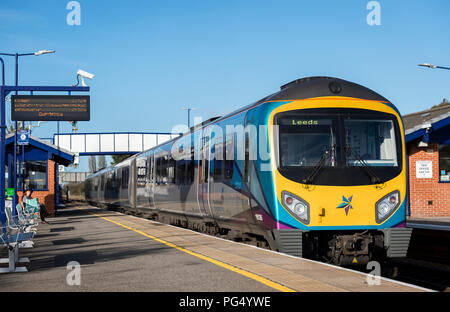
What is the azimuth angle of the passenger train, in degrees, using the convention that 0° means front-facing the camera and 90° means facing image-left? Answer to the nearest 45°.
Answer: approximately 315°

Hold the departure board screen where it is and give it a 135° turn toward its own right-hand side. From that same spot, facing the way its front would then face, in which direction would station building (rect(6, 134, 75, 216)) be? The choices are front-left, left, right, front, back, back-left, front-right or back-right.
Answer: front-right

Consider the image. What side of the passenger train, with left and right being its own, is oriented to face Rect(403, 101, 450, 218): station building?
left

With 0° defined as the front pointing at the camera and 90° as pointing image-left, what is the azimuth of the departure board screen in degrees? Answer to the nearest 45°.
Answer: approximately 0°

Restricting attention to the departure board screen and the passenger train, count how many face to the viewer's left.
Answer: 0

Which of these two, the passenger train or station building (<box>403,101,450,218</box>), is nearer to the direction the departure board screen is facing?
the station building

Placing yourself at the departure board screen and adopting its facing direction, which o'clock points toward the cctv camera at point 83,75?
The cctv camera is roughly at 9 o'clock from the departure board screen.
